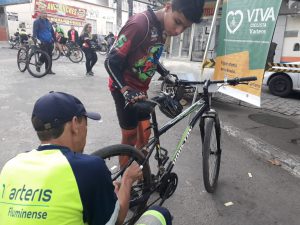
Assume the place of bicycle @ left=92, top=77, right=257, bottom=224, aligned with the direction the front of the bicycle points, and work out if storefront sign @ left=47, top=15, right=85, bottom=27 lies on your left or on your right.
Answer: on your left

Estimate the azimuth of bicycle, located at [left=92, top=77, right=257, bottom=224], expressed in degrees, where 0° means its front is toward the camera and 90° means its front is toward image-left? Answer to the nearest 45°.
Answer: approximately 225°
